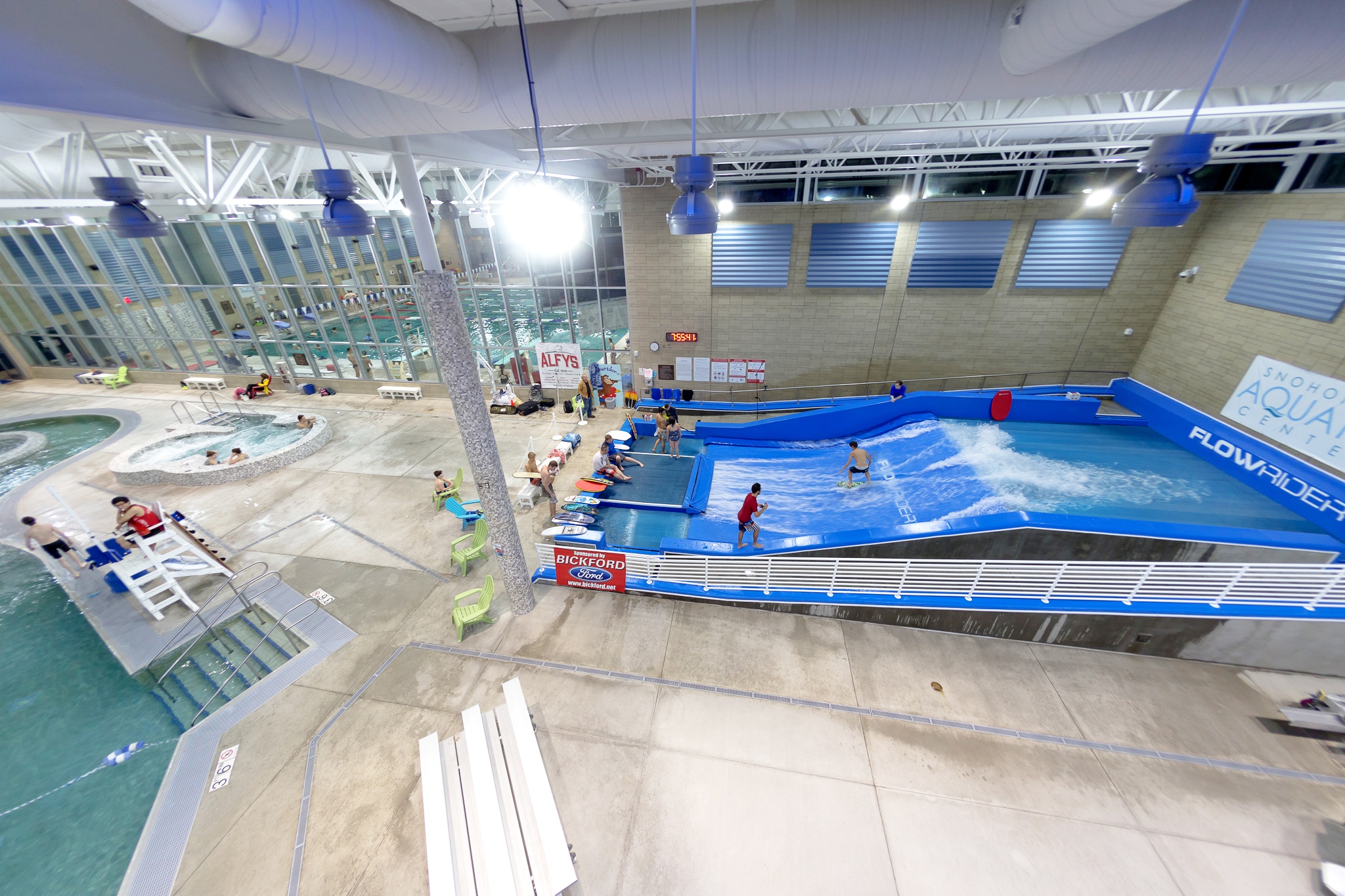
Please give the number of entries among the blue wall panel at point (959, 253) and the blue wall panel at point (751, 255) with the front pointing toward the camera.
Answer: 2

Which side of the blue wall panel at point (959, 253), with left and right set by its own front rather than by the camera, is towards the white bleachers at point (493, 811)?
front

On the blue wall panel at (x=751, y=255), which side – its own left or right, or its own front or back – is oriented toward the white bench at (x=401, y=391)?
right

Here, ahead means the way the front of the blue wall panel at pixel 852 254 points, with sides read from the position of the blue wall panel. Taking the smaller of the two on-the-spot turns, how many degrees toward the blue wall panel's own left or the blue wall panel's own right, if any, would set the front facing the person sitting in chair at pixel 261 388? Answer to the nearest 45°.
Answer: approximately 90° to the blue wall panel's own right

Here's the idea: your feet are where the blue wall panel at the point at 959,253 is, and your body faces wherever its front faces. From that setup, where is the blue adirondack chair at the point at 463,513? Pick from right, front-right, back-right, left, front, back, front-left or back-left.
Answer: front-right

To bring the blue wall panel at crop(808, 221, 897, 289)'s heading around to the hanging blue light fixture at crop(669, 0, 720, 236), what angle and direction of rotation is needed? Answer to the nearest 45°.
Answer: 0° — it already faces it

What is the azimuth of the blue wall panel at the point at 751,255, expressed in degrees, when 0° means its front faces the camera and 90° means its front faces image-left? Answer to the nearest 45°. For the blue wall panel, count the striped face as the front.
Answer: approximately 0°

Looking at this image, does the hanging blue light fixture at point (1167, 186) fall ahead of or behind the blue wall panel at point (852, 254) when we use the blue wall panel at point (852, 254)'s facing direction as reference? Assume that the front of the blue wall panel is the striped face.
ahead

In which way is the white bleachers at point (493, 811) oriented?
to the viewer's left

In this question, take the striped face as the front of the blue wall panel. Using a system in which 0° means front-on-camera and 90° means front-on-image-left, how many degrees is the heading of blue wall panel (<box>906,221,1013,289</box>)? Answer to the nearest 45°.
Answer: approximately 0°
